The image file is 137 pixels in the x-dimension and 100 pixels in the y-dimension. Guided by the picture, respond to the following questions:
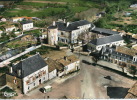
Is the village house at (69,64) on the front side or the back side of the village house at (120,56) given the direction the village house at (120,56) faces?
on the front side

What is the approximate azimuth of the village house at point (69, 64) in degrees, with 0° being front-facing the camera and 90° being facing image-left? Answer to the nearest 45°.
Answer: approximately 315°

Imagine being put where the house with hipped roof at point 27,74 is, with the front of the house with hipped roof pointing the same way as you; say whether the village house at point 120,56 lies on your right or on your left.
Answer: on your left

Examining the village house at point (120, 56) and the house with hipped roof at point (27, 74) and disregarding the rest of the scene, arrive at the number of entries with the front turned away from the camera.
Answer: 0

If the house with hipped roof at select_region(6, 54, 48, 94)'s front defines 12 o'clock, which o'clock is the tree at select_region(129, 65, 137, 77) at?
The tree is roughly at 10 o'clock from the house with hipped roof.

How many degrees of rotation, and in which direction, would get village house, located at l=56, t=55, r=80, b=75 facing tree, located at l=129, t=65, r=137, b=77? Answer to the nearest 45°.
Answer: approximately 45° to its left

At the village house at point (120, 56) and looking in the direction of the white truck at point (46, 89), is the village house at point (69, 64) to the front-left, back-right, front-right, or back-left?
front-right

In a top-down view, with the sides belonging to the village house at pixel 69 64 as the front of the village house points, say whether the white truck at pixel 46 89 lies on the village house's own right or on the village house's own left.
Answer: on the village house's own right

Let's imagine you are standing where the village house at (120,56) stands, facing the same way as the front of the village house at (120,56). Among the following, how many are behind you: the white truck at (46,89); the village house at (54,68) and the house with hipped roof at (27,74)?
0

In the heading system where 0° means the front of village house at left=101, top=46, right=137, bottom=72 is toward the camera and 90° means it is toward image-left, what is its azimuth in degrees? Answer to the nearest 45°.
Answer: approximately 45°

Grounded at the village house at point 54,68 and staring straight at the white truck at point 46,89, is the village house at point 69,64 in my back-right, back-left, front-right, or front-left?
back-left

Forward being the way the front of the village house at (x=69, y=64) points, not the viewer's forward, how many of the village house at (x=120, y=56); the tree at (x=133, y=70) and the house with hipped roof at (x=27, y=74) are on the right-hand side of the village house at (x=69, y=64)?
1

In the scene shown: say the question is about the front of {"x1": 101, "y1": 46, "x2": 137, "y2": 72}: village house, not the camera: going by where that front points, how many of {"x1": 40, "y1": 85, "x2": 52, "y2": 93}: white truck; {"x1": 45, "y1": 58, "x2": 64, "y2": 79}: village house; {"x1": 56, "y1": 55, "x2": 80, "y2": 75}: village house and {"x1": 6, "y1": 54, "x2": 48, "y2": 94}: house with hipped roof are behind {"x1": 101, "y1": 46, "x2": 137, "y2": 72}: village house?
0

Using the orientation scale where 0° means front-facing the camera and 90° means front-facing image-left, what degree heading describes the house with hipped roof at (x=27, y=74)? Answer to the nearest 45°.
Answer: approximately 315°

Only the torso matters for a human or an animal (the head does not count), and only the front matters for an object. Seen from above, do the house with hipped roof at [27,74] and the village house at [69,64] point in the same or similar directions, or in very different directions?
same or similar directions

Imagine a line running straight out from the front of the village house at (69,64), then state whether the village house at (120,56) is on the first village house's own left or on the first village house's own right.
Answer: on the first village house's own left

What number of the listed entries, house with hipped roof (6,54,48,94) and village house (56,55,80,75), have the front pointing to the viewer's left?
0

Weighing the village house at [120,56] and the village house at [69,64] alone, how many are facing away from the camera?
0
